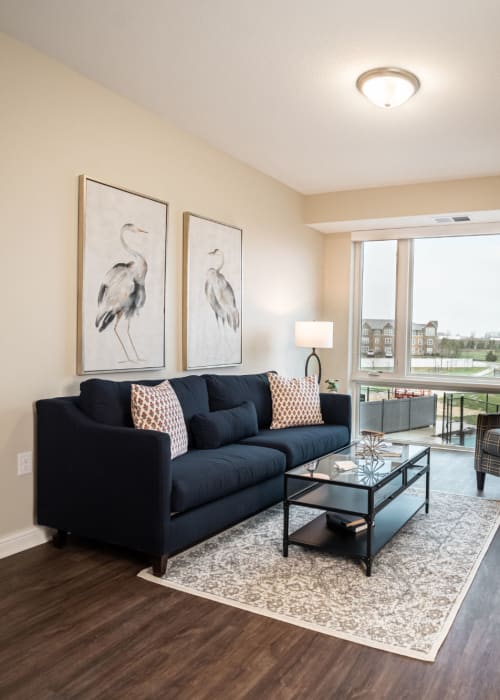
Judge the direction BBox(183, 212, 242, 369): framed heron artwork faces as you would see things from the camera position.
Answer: facing the viewer and to the right of the viewer

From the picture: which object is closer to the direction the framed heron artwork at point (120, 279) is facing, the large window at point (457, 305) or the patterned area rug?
the patterned area rug

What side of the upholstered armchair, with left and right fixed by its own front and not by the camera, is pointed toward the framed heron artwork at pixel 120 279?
front

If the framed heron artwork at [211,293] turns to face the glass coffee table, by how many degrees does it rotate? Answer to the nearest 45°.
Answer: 0° — it already faces it

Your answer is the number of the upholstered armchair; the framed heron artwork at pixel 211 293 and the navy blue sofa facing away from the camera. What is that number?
0

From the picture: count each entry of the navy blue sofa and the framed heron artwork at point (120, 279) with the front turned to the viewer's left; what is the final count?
0

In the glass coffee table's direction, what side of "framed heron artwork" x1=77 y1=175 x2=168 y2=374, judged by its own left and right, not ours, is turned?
front

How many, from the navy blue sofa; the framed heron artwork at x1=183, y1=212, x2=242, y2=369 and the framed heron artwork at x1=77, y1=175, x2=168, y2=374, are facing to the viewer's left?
0

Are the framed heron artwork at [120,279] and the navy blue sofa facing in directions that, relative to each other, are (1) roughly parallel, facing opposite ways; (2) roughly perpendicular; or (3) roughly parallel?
roughly parallel

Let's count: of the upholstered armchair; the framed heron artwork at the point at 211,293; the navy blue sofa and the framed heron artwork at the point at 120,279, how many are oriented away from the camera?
0

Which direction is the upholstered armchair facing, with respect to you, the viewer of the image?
facing the viewer and to the left of the viewer
